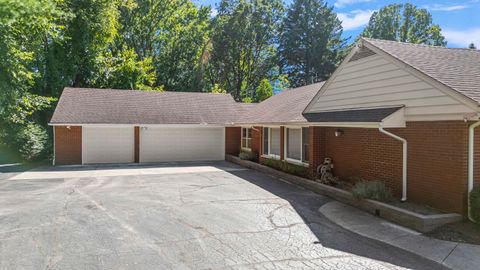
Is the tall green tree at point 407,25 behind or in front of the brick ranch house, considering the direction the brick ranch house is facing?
behind

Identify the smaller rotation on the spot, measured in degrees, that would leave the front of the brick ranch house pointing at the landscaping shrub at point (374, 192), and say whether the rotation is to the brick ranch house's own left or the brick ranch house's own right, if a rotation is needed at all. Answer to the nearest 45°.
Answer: approximately 45° to the brick ranch house's own left

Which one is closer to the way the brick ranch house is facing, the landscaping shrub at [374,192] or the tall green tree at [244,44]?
the landscaping shrub

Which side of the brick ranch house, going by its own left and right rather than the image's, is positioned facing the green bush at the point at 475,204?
left

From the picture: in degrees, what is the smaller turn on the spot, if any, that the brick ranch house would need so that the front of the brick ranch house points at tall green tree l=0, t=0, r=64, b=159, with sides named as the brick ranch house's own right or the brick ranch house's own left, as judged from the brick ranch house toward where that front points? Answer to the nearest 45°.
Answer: approximately 90° to the brick ranch house's own right

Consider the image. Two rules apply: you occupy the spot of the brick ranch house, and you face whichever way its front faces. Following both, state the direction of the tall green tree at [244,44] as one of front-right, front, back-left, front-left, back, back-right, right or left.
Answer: back-right

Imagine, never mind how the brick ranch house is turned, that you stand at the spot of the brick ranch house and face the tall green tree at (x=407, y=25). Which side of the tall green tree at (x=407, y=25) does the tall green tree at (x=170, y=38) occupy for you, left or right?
left

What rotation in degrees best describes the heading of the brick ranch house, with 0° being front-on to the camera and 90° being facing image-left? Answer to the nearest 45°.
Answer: approximately 45°

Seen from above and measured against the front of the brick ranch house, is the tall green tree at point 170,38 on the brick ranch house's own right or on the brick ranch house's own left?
on the brick ranch house's own right
